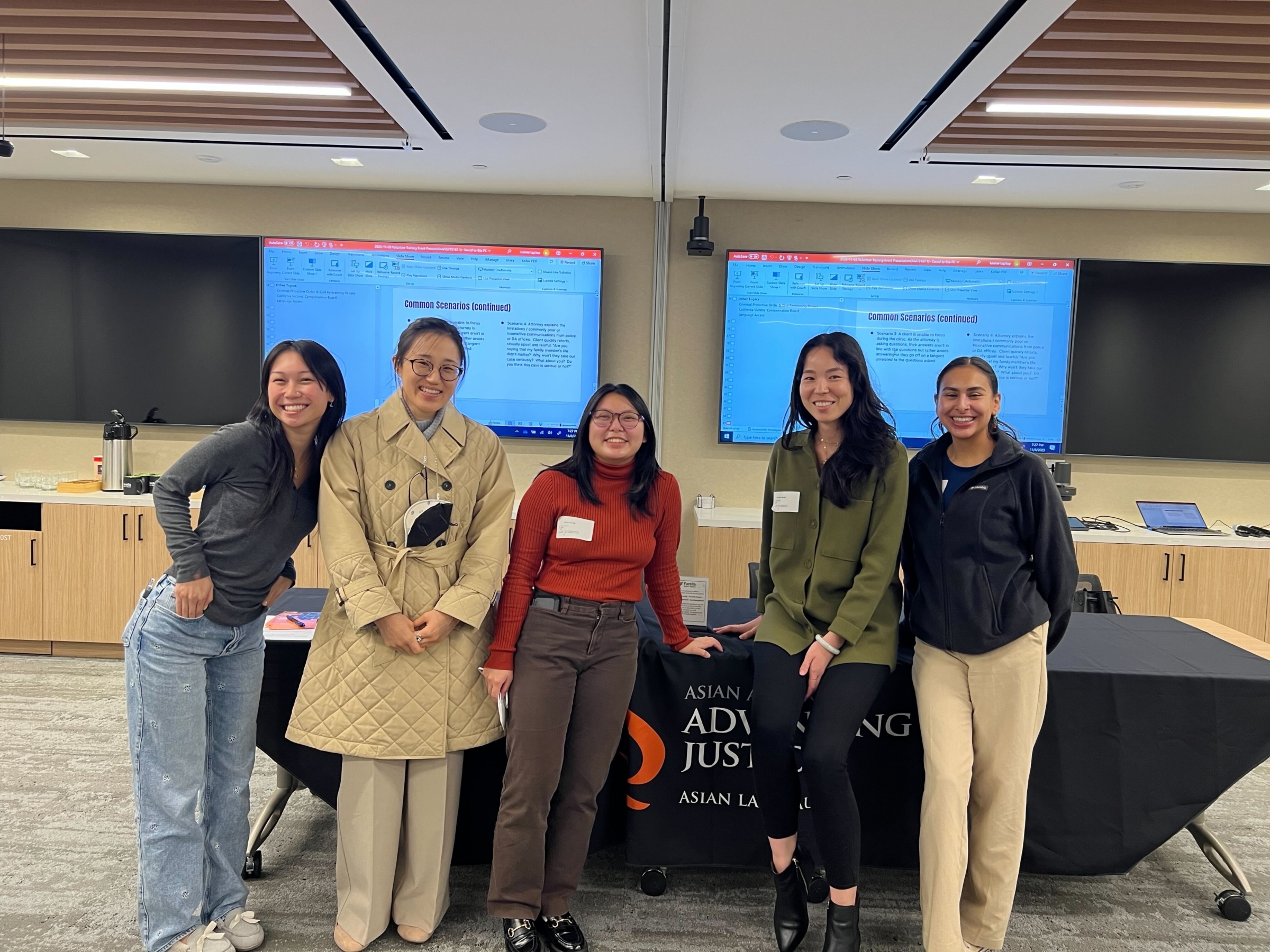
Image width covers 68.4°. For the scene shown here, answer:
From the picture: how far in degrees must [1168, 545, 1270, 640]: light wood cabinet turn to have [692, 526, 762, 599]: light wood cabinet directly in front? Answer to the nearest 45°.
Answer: approximately 45° to its right

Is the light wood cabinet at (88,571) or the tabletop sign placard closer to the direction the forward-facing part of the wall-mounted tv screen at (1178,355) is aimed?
the tabletop sign placard

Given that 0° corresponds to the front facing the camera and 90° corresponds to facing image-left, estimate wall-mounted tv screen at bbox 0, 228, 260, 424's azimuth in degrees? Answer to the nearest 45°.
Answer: approximately 0°

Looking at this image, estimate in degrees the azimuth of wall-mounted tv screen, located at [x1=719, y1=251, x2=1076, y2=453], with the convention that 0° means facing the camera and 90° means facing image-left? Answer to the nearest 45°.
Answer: approximately 0°

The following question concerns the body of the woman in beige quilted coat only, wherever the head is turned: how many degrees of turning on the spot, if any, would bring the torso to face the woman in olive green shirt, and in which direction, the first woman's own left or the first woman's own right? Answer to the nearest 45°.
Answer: approximately 90° to the first woman's own left
